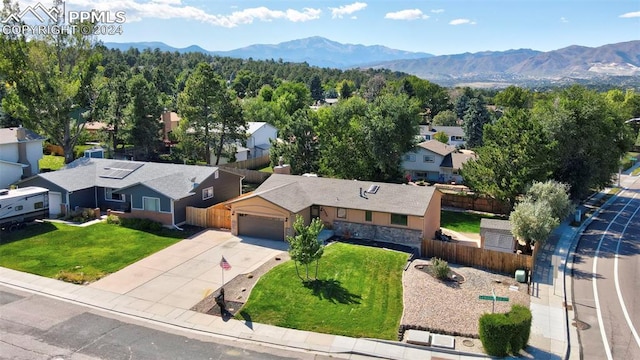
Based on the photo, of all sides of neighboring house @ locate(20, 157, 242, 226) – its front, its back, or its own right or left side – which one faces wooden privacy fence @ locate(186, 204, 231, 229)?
left

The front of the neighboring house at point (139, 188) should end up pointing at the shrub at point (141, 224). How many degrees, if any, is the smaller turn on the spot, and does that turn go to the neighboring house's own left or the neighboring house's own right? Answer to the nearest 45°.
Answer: approximately 45° to the neighboring house's own left

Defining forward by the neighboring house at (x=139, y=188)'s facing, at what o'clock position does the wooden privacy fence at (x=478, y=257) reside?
The wooden privacy fence is roughly at 9 o'clock from the neighboring house.

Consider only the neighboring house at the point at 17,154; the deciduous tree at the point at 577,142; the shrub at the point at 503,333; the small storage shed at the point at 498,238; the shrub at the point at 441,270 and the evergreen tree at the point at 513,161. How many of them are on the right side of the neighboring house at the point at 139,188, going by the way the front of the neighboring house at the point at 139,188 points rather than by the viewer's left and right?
1

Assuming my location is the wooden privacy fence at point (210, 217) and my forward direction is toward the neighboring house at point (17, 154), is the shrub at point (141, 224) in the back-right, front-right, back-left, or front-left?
front-left

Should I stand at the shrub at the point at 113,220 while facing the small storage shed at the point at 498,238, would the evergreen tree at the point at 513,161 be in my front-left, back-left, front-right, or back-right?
front-left

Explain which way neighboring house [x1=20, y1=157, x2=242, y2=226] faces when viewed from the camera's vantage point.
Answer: facing the viewer and to the left of the viewer

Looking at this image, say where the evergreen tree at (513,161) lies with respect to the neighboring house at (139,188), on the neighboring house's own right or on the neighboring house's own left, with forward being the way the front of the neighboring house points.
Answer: on the neighboring house's own left

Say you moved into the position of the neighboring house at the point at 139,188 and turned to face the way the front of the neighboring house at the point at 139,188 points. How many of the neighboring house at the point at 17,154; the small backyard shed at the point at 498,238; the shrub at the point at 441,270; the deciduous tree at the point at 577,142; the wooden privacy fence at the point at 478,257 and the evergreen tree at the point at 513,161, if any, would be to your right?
1

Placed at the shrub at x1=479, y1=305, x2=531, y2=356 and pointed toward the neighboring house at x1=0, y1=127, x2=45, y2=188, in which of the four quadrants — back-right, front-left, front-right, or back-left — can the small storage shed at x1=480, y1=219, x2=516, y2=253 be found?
front-right
